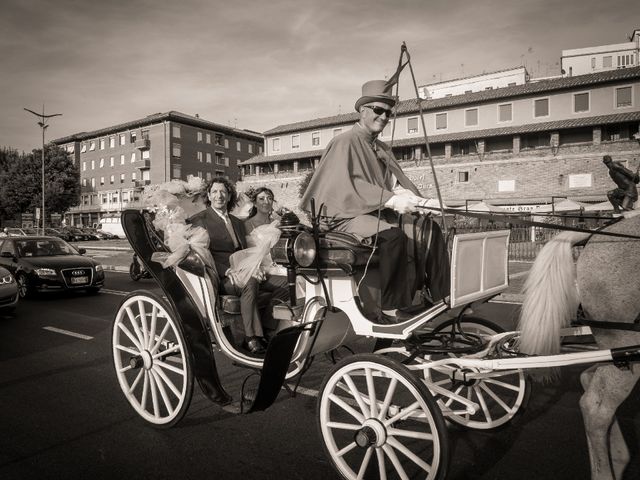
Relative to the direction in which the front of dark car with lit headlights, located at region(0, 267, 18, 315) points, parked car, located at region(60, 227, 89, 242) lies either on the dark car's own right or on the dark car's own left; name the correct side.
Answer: on the dark car's own left

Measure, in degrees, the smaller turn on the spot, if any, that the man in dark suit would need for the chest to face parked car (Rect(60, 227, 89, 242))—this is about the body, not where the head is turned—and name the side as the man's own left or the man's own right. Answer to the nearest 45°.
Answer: approximately 135° to the man's own left

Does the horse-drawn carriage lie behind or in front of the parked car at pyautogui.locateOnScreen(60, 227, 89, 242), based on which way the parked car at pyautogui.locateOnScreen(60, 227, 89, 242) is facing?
in front

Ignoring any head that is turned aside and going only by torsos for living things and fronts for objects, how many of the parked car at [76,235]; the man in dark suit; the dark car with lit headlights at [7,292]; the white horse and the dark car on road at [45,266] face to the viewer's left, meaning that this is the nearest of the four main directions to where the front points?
0

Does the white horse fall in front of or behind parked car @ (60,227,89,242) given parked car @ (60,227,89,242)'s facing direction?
in front

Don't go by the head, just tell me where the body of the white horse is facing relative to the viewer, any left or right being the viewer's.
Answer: facing to the right of the viewer

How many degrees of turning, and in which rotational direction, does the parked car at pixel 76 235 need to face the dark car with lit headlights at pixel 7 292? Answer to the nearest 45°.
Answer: approximately 45° to its right

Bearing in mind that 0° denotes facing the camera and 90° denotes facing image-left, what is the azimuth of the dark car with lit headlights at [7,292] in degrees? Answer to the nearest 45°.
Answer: approximately 315°

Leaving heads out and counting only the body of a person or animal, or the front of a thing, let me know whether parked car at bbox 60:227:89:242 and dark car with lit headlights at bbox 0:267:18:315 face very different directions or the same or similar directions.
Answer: same or similar directions

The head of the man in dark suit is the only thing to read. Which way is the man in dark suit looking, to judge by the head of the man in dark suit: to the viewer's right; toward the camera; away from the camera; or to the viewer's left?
toward the camera

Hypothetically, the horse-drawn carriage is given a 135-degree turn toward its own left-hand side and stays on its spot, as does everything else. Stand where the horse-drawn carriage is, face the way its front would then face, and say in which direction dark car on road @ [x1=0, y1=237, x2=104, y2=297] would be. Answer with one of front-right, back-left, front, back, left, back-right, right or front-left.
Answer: front-left

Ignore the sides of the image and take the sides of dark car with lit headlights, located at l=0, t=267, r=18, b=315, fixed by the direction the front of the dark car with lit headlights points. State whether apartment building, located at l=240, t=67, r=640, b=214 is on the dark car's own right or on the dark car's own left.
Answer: on the dark car's own left

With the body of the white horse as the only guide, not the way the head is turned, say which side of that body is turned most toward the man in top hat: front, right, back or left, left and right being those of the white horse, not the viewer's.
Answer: back

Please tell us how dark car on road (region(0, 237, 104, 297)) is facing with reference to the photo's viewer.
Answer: facing the viewer and to the right of the viewer

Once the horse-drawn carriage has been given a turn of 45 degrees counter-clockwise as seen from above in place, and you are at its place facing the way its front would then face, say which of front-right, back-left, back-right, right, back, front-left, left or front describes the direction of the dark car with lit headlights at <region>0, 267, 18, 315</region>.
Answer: back-left
